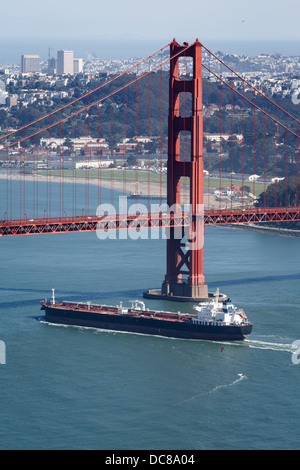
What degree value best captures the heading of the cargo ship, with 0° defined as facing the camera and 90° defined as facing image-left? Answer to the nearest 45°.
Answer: approximately 135°
